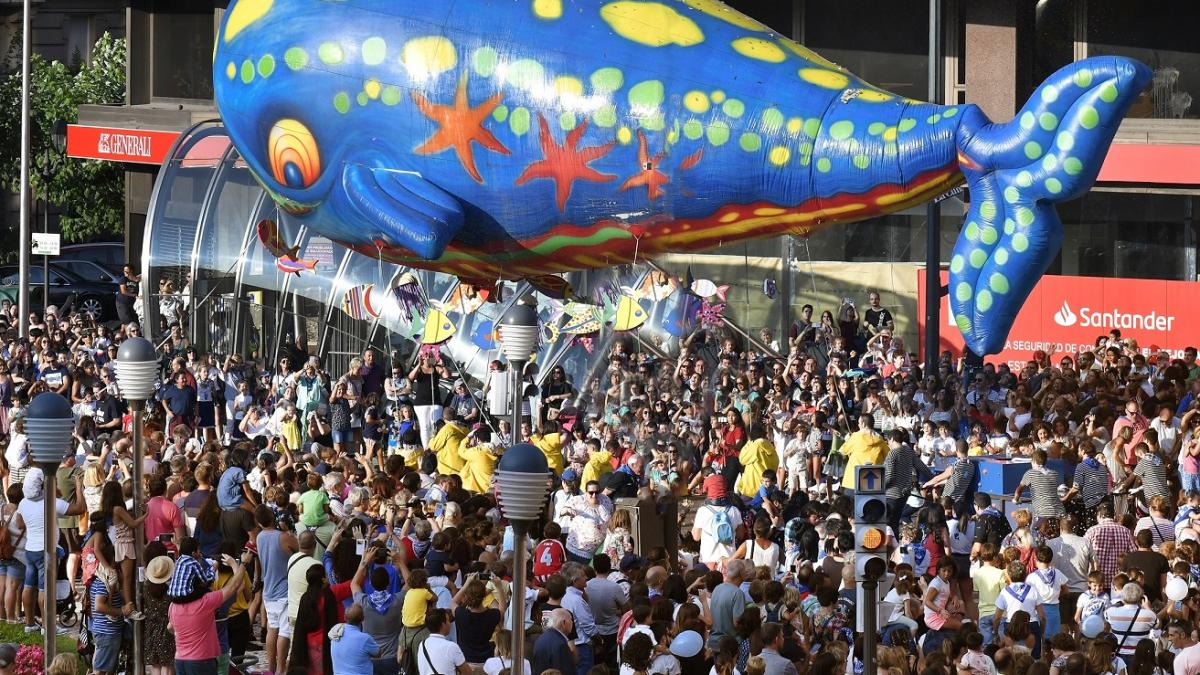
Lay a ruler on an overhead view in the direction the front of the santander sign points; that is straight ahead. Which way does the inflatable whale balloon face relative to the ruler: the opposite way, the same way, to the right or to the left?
to the right

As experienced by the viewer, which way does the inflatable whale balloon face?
facing to the left of the viewer

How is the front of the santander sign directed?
toward the camera

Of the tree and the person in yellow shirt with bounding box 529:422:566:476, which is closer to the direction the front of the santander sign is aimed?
the person in yellow shirt

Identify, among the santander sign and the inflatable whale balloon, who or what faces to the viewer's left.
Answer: the inflatable whale balloon

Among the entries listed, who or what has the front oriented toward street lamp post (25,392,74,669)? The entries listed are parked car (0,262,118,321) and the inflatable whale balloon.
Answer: the inflatable whale balloon

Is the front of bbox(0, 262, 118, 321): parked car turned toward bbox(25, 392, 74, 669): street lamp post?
no

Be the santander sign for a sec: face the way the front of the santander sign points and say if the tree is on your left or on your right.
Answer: on your right
